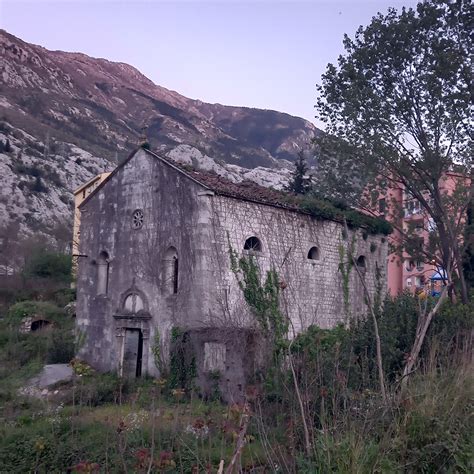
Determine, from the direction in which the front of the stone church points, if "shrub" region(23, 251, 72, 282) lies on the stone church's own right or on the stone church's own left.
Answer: on the stone church's own right

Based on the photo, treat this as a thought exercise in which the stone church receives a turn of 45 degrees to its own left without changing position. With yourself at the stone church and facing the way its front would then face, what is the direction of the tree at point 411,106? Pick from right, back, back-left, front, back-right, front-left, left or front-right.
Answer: left

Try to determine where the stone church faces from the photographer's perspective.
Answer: facing the viewer and to the left of the viewer
